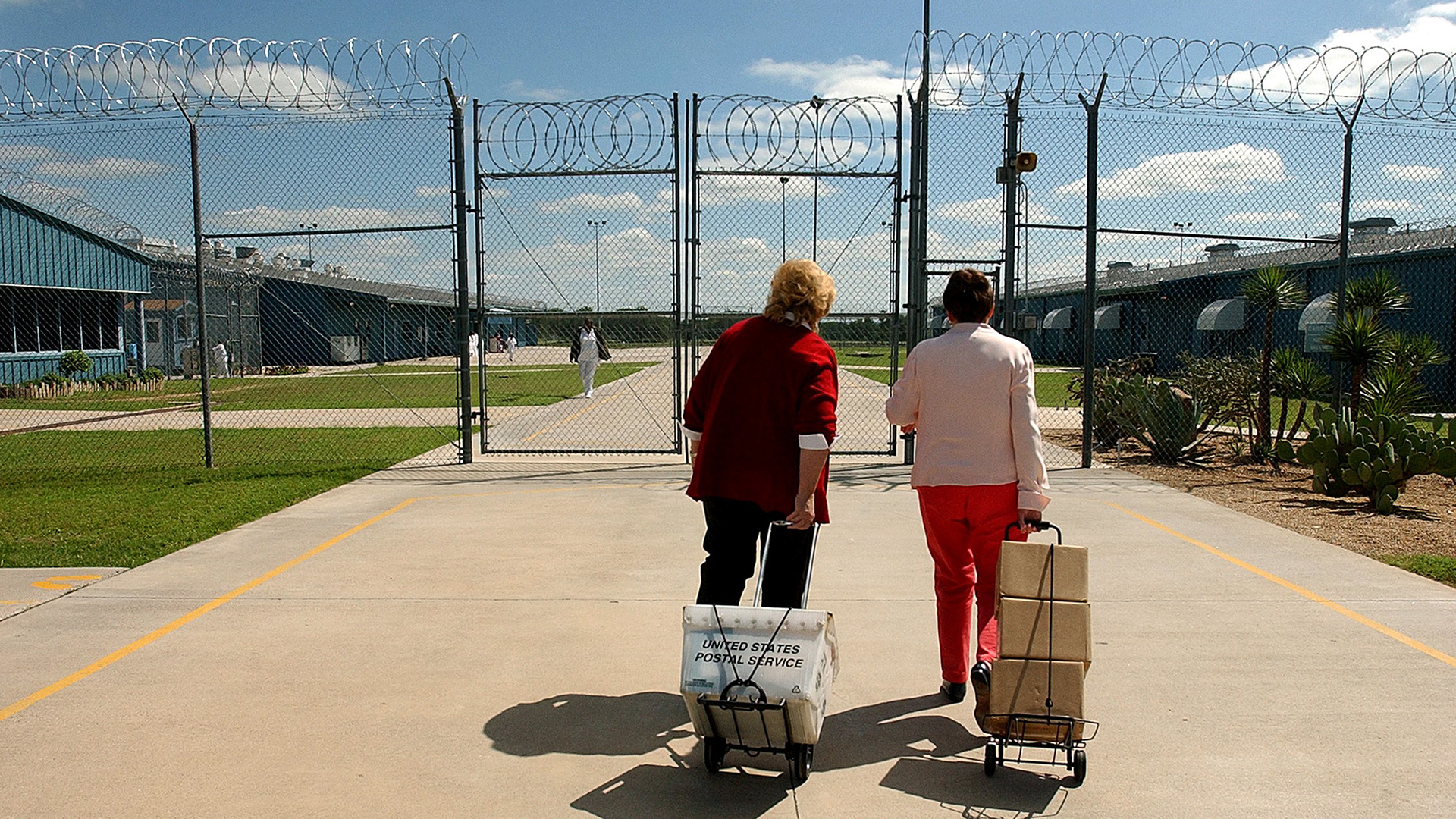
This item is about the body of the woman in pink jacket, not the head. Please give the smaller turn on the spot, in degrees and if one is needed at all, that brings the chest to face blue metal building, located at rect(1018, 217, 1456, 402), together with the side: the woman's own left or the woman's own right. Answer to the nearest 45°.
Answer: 0° — they already face it

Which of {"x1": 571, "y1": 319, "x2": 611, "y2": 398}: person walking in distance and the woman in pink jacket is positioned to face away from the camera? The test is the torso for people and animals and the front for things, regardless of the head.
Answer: the woman in pink jacket

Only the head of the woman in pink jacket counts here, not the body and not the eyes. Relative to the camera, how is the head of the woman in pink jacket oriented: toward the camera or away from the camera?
away from the camera

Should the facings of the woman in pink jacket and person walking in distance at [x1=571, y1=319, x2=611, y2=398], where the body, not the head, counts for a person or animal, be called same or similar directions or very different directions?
very different directions

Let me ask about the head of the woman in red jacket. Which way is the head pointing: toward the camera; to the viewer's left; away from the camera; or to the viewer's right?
away from the camera

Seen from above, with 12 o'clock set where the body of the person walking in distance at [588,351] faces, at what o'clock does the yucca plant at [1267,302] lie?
The yucca plant is roughly at 11 o'clock from the person walking in distance.

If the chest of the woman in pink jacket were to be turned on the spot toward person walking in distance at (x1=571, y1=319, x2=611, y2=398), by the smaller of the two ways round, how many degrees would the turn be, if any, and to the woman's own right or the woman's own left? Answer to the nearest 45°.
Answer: approximately 45° to the woman's own left

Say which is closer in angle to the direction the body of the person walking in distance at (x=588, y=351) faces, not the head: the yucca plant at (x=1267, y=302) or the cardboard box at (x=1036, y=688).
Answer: the cardboard box

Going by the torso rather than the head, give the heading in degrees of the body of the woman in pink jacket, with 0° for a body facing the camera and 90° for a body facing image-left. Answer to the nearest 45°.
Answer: approximately 180°
